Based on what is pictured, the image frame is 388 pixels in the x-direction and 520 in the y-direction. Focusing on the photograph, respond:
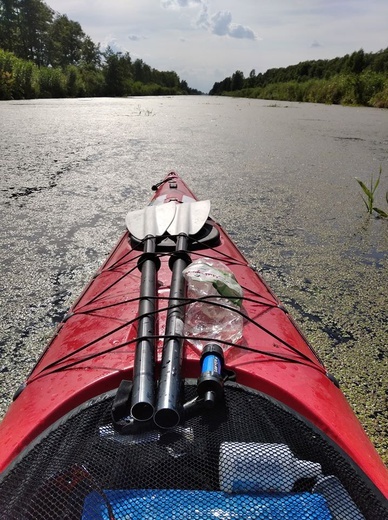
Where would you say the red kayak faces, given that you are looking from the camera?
facing away from the viewer

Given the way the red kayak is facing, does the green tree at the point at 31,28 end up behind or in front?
in front

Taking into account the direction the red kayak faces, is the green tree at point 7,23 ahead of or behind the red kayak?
ahead

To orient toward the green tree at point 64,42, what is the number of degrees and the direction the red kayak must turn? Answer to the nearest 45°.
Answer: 0° — it already faces it

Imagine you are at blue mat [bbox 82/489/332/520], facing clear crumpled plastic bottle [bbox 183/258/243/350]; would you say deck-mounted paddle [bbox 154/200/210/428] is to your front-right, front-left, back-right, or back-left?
front-left
